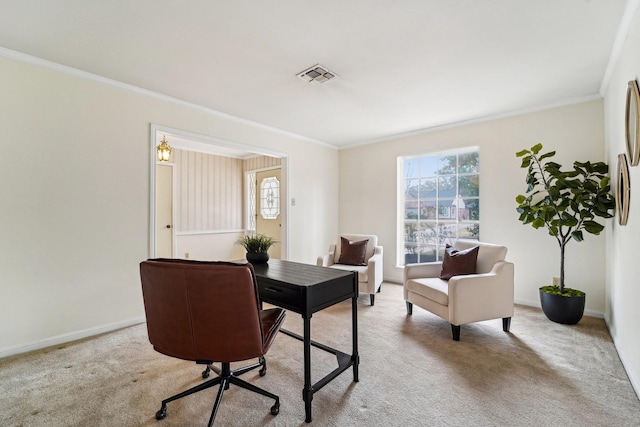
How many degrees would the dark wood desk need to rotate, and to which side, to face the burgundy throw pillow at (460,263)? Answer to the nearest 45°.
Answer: approximately 180°

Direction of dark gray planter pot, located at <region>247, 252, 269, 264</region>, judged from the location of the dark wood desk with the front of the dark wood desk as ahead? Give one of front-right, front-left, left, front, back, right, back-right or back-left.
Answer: right

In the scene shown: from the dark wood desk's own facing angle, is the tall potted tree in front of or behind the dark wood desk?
behind

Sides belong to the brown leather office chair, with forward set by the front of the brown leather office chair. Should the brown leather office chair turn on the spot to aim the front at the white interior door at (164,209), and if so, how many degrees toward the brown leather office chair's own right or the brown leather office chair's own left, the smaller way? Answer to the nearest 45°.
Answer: approximately 45° to the brown leather office chair's own left

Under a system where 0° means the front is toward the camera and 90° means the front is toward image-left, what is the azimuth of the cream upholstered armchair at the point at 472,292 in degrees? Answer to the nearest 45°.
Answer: approximately 45°

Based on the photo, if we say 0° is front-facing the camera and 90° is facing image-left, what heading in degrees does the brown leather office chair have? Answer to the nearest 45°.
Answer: approximately 225°

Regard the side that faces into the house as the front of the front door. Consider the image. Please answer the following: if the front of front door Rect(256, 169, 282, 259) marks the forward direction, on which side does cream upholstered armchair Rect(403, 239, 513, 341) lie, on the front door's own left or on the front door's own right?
on the front door's own left

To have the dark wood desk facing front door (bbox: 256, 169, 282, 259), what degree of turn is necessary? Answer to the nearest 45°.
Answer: approximately 135° to its right

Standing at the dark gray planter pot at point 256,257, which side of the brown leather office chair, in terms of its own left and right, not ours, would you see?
front

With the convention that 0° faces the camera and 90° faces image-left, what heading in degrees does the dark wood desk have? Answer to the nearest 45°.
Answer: approximately 45°

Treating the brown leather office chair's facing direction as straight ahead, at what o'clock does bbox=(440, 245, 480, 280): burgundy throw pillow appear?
The burgundy throw pillow is roughly at 1 o'clock from the brown leather office chair.

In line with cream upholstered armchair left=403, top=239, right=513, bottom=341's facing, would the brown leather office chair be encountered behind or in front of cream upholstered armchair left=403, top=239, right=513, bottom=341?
in front

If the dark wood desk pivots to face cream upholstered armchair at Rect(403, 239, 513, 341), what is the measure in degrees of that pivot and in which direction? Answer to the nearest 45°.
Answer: approximately 180°

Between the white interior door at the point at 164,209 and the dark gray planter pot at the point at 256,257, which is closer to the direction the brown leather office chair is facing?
the dark gray planter pot

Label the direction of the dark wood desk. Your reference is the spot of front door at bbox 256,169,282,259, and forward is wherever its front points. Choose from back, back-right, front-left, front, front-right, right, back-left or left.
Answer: front-left
